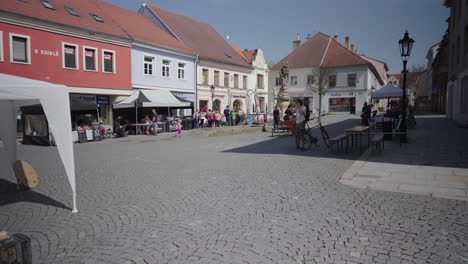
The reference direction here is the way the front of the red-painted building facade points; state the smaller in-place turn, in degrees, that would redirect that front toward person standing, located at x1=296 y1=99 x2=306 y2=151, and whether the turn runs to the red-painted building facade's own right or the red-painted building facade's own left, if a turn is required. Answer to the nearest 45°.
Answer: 0° — it already faces them

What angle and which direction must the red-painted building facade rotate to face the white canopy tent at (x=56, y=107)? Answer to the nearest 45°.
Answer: approximately 45° to its right

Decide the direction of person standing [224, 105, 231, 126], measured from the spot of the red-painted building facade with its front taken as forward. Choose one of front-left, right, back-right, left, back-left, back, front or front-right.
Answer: front-left

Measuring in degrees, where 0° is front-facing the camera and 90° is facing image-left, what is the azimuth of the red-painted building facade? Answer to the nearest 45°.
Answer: approximately 315°

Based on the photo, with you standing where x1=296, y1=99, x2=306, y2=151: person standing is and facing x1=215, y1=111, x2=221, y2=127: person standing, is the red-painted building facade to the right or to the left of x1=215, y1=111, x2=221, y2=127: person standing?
left

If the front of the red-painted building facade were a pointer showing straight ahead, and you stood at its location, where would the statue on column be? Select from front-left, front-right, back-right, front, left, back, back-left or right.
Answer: front-left

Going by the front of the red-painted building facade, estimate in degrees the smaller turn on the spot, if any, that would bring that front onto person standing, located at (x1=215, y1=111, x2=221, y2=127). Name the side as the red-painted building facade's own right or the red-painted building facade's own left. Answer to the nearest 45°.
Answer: approximately 45° to the red-painted building facade's own left

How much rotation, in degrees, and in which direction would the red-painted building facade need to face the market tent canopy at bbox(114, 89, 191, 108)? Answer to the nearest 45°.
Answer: approximately 45° to its left
